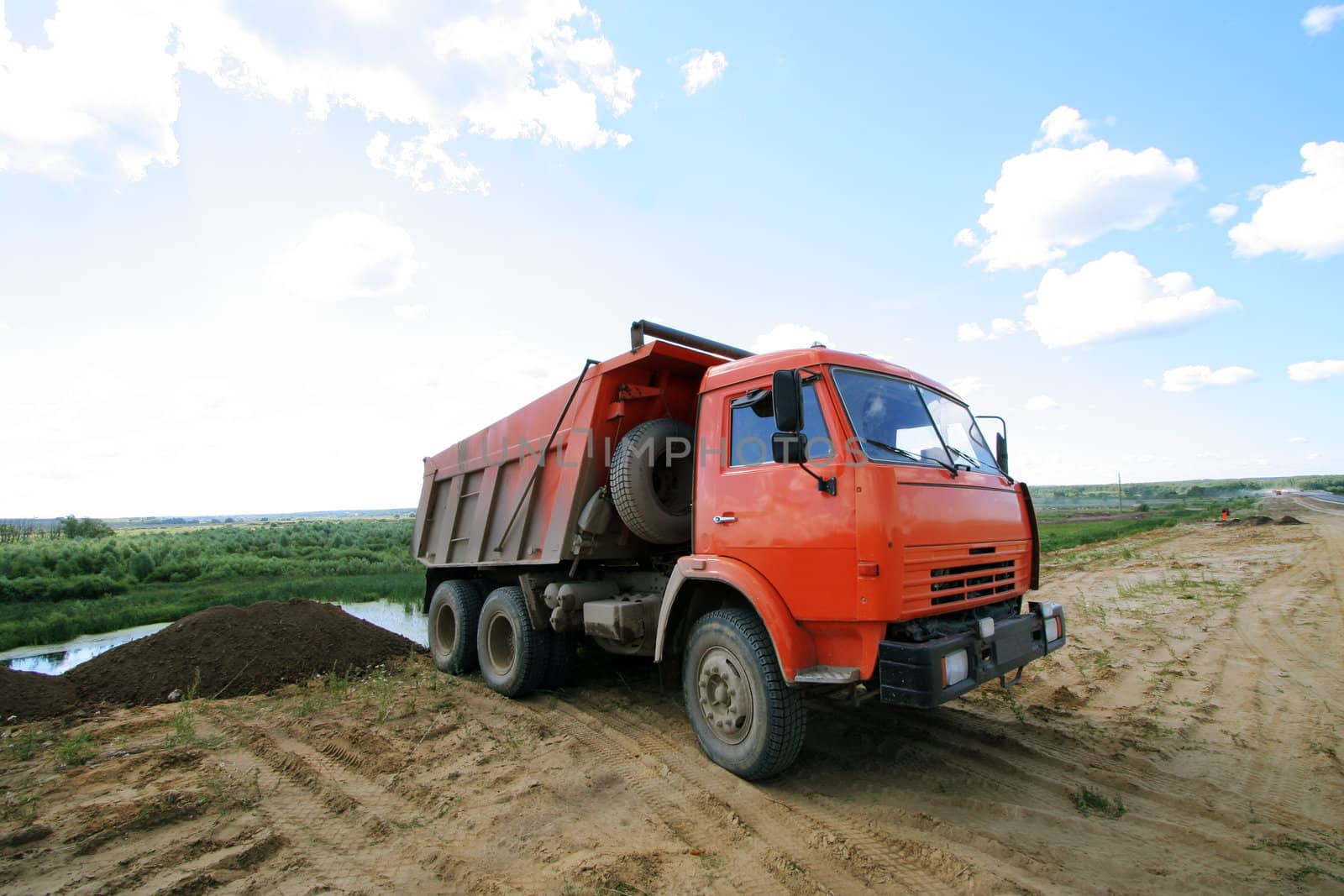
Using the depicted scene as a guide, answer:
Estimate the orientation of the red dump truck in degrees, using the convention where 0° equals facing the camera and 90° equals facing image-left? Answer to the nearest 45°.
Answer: approximately 315°

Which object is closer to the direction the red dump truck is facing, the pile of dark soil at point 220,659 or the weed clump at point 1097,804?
the weed clump

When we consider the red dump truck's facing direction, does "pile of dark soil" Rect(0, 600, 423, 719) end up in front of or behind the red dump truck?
behind

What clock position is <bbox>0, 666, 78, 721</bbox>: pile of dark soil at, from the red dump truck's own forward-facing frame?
The pile of dark soil is roughly at 5 o'clock from the red dump truck.
